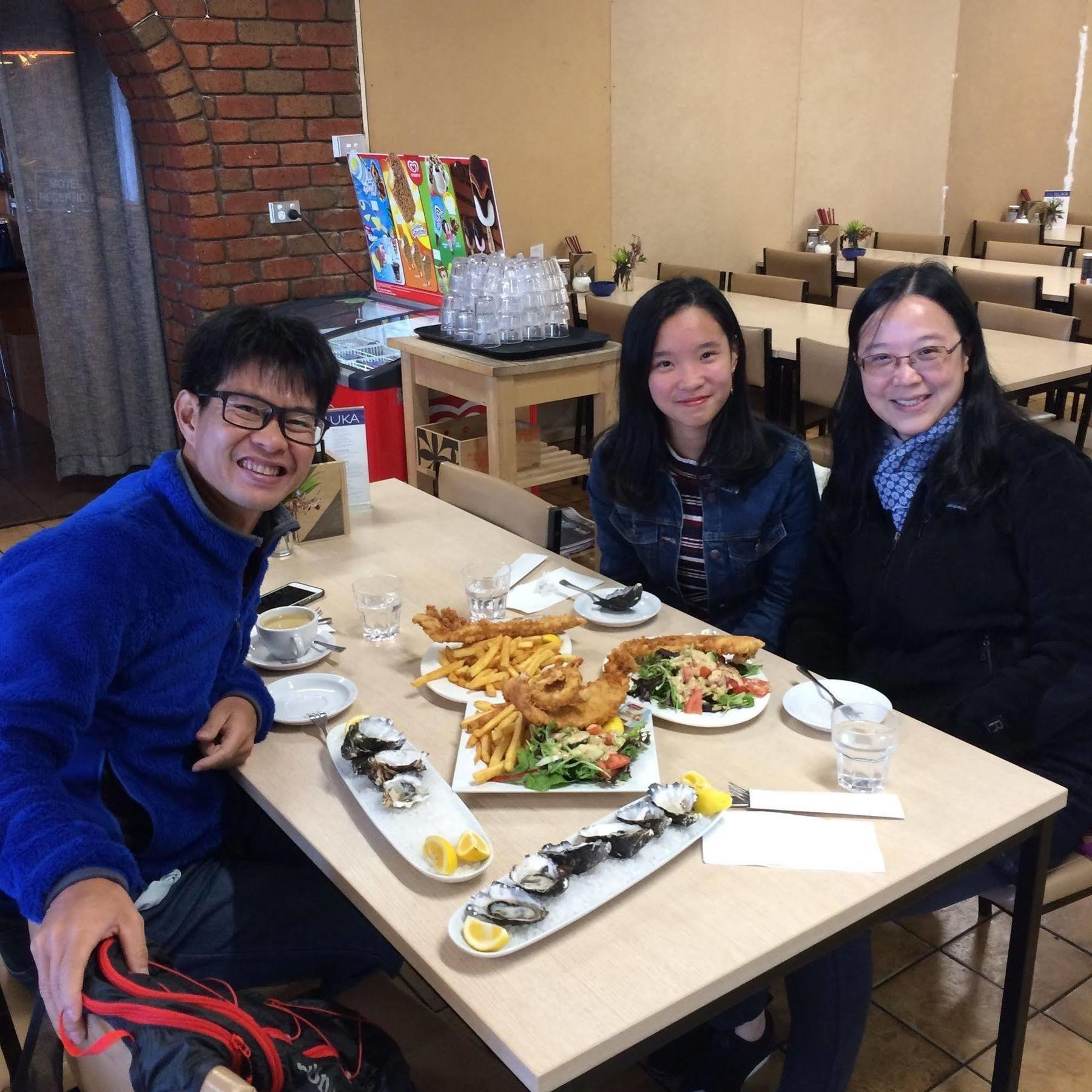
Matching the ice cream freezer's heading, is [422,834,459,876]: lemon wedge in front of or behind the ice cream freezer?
in front

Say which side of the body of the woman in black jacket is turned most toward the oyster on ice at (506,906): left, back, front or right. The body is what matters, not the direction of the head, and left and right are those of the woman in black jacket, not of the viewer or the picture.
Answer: front

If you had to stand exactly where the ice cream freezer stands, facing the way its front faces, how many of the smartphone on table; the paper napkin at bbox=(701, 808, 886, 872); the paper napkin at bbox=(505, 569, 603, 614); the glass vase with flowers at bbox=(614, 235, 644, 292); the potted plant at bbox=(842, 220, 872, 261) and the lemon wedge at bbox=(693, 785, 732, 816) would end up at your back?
2

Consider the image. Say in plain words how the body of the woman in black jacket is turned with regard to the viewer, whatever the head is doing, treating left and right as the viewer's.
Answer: facing the viewer and to the left of the viewer

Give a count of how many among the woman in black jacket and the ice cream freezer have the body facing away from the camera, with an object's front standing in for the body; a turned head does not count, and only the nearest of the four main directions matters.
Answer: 0

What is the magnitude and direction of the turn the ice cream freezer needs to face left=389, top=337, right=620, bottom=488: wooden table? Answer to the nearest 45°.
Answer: approximately 90° to its left

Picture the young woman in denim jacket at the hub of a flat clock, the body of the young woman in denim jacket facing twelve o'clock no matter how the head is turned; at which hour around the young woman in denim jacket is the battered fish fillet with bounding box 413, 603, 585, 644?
The battered fish fillet is roughly at 1 o'clock from the young woman in denim jacket.

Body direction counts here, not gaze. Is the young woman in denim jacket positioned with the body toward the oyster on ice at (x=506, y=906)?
yes

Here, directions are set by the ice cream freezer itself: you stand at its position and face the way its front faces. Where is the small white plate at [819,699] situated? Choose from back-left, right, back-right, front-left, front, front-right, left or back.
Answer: front-left

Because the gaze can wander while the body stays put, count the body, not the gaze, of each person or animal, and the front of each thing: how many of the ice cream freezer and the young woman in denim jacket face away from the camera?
0

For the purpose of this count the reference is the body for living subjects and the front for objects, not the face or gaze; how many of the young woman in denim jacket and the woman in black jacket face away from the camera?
0
